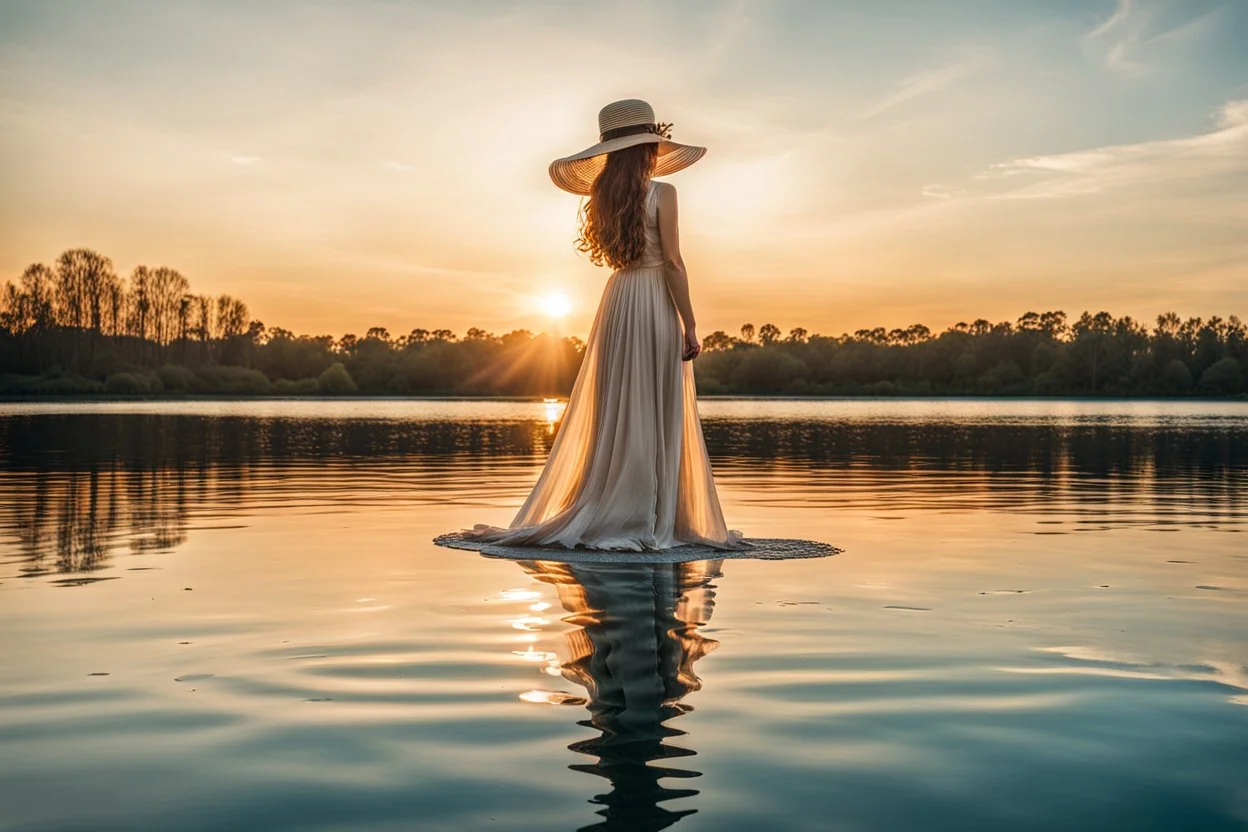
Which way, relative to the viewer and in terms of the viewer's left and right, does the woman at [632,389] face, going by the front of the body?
facing away from the viewer and to the right of the viewer

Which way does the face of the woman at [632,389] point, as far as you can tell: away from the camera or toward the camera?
away from the camera
